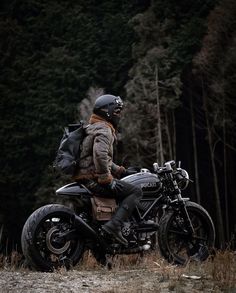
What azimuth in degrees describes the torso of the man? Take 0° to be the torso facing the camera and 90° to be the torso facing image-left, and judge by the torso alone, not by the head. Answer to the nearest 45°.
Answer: approximately 270°

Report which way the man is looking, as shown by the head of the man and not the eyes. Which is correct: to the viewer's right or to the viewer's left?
to the viewer's right
